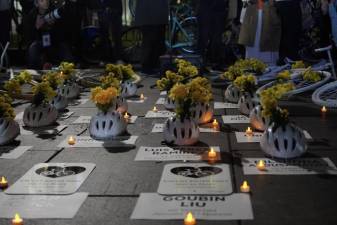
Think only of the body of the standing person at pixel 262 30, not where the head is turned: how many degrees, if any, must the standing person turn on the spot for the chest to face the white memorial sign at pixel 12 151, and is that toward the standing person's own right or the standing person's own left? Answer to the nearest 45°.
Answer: approximately 45° to the standing person's own right

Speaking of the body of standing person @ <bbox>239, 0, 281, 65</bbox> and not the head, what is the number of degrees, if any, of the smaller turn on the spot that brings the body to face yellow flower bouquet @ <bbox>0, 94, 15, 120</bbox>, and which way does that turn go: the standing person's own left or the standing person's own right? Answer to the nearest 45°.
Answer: approximately 45° to the standing person's own right

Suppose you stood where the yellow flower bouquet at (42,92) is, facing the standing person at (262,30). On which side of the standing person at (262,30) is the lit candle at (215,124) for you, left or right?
right

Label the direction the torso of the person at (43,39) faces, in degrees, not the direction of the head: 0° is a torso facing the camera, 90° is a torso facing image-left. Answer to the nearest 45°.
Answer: approximately 315°

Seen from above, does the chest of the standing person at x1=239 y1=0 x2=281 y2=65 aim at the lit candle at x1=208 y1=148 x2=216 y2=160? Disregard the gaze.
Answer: yes

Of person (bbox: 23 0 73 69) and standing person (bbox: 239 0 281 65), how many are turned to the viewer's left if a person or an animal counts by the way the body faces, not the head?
0

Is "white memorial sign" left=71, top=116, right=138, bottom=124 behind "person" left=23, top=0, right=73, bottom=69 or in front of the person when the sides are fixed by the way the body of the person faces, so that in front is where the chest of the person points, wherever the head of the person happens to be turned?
in front

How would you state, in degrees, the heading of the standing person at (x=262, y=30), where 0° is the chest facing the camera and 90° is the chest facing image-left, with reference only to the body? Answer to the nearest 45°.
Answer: approximately 0°

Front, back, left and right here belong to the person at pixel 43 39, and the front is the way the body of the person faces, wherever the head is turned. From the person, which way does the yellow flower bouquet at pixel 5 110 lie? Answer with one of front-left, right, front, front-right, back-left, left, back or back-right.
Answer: front-right

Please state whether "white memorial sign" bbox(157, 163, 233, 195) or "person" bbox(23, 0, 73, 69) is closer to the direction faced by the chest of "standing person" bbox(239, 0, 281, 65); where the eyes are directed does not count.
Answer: the white memorial sign

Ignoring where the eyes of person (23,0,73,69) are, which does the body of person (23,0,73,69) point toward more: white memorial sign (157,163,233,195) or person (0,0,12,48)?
the white memorial sign

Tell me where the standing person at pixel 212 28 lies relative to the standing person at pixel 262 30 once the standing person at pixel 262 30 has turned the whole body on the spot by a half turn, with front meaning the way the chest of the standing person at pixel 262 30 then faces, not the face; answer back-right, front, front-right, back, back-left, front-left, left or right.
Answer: front-left

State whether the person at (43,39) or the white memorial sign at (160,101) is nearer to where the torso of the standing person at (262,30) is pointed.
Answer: the white memorial sign
